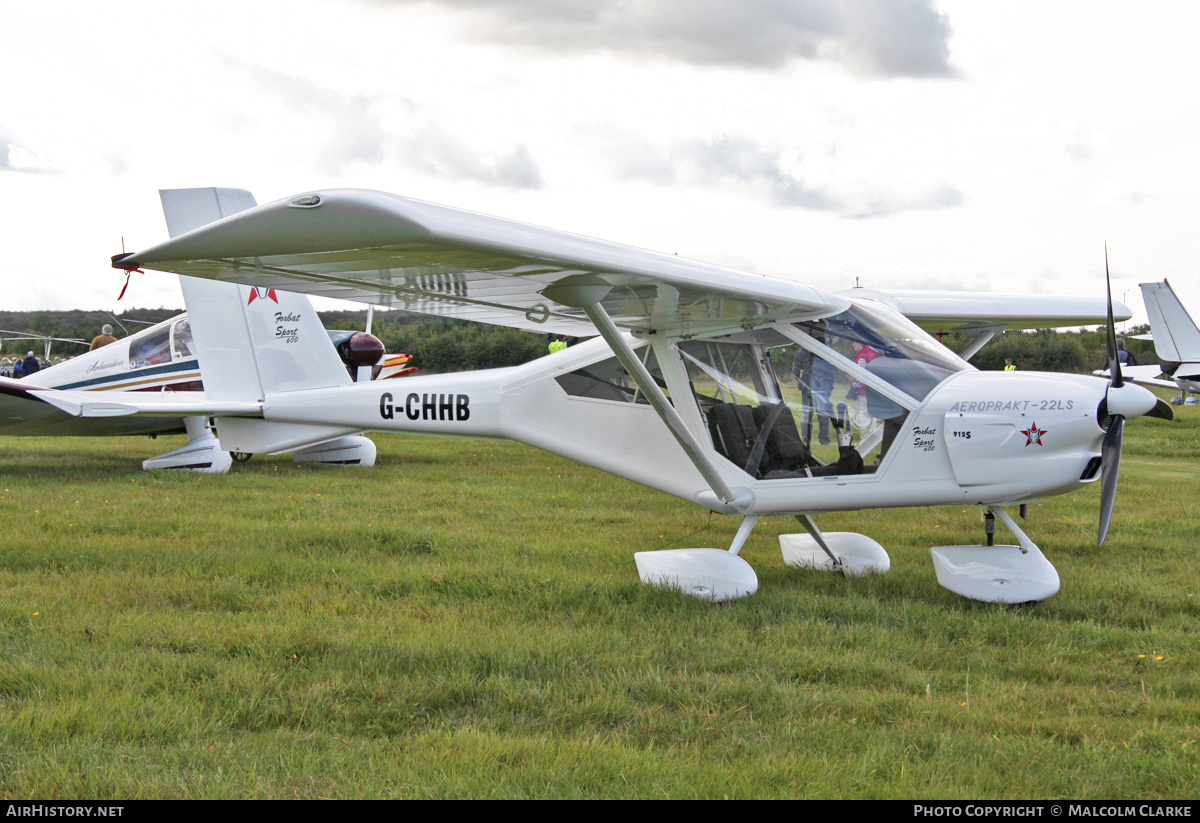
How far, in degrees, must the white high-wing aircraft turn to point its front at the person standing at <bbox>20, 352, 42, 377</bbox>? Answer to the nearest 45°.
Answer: approximately 180°

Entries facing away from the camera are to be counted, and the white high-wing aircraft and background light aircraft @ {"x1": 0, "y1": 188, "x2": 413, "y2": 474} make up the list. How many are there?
0

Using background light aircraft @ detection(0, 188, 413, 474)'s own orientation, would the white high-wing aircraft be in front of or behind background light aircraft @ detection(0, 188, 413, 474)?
in front

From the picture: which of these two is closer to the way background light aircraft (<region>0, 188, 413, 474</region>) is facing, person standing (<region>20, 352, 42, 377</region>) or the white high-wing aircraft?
the white high-wing aircraft

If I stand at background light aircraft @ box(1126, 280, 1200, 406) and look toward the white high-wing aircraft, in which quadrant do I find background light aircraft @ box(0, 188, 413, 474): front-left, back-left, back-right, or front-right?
front-right

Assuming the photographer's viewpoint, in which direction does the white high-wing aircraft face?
facing the viewer and to the right of the viewer

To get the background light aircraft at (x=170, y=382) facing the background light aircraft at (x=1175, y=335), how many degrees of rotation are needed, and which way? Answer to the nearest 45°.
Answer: approximately 45° to its left

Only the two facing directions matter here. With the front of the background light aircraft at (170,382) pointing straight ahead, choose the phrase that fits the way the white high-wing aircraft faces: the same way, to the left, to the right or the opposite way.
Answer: the same way

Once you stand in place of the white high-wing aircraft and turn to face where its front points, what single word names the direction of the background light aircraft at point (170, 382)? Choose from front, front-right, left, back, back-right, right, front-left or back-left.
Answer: back

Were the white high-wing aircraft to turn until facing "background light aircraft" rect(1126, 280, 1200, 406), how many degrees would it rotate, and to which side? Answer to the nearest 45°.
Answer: approximately 90° to its left

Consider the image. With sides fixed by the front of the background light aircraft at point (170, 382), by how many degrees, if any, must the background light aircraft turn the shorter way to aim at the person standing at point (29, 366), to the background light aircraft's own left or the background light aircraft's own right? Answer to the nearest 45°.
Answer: approximately 135° to the background light aircraft's own left
